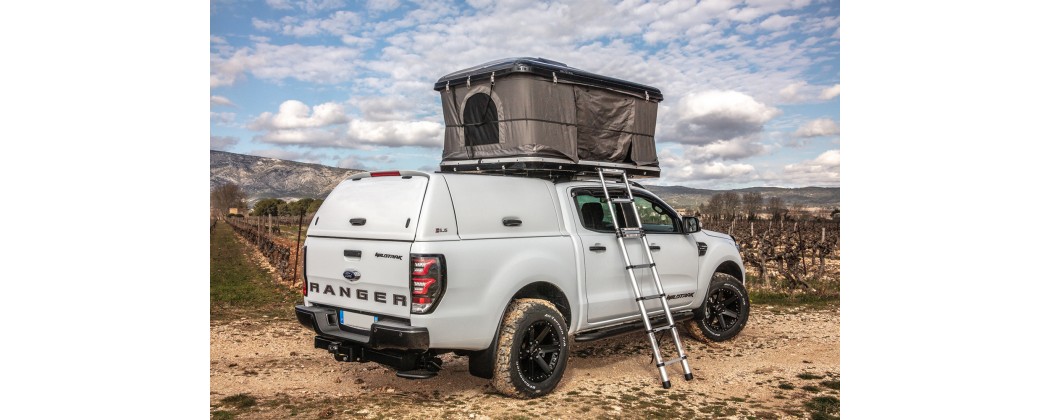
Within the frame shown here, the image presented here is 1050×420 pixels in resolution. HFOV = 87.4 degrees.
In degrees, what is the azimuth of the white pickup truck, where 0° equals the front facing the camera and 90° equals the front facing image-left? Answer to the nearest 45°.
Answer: approximately 225°
